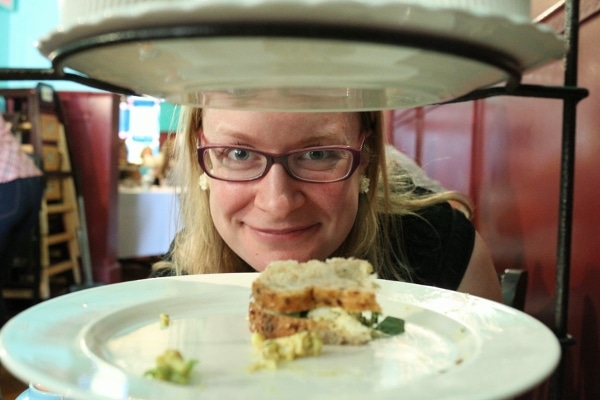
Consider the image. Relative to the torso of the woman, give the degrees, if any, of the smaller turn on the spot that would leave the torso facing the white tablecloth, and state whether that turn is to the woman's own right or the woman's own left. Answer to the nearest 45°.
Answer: approximately 135° to the woman's own right

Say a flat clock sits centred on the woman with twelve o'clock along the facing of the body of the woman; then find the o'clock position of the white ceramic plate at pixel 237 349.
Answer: The white ceramic plate is roughly at 12 o'clock from the woman.

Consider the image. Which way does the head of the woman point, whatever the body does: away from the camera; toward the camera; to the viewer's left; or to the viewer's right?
toward the camera

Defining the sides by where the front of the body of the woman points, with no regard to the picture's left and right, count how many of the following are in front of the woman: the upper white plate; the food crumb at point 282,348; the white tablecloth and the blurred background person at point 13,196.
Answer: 2

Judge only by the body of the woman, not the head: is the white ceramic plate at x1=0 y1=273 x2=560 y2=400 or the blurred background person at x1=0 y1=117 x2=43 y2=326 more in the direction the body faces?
the white ceramic plate

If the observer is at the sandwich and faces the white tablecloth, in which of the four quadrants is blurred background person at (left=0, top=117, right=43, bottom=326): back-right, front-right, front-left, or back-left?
front-left

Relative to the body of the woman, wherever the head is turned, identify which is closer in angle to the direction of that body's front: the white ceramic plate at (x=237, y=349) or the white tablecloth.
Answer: the white ceramic plate

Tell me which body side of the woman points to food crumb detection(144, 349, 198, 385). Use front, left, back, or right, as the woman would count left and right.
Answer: front

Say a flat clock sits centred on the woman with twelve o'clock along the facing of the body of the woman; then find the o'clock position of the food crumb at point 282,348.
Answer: The food crumb is roughly at 12 o'clock from the woman.

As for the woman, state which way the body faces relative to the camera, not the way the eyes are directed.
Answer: toward the camera

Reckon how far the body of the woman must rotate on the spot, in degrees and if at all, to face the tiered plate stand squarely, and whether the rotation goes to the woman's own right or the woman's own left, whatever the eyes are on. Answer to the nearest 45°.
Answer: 0° — they already face it

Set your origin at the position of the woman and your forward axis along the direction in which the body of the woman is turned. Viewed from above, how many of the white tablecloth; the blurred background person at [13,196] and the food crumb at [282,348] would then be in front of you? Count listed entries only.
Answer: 1
